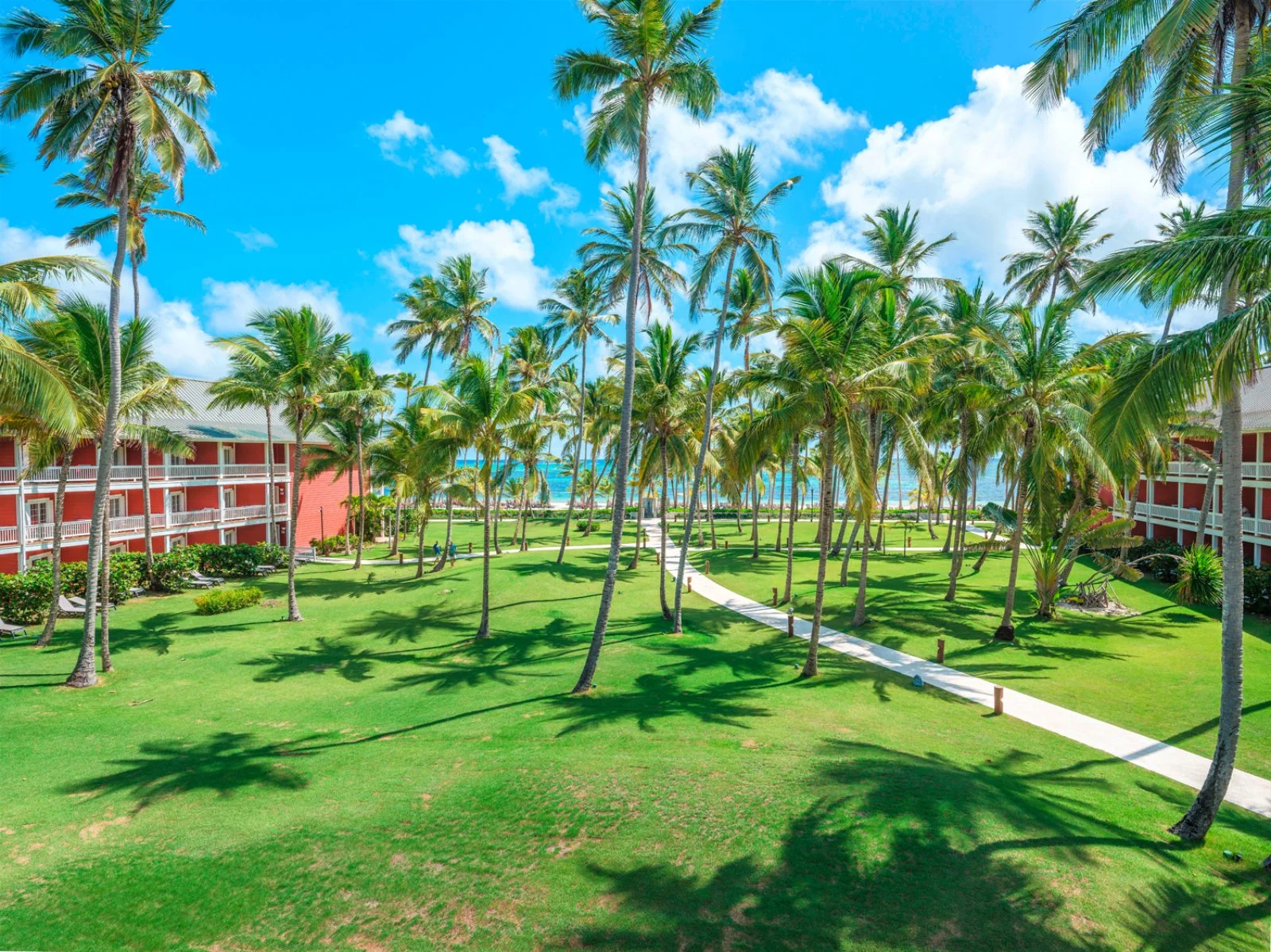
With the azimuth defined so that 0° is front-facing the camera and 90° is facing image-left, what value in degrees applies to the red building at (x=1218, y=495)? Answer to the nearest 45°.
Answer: approximately 45°

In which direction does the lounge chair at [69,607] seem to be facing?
to the viewer's right

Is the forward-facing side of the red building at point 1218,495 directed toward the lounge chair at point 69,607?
yes

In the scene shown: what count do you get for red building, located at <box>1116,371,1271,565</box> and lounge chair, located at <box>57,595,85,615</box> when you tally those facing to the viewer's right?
1

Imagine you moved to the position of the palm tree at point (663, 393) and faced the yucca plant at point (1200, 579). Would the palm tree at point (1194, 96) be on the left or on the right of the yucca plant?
right

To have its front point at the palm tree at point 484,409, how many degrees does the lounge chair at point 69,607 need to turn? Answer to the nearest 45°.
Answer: approximately 45° to its right

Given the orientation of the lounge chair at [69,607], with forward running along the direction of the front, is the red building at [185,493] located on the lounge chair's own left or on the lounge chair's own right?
on the lounge chair's own left

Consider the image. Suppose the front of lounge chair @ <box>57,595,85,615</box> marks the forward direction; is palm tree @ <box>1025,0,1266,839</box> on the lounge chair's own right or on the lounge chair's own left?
on the lounge chair's own right
